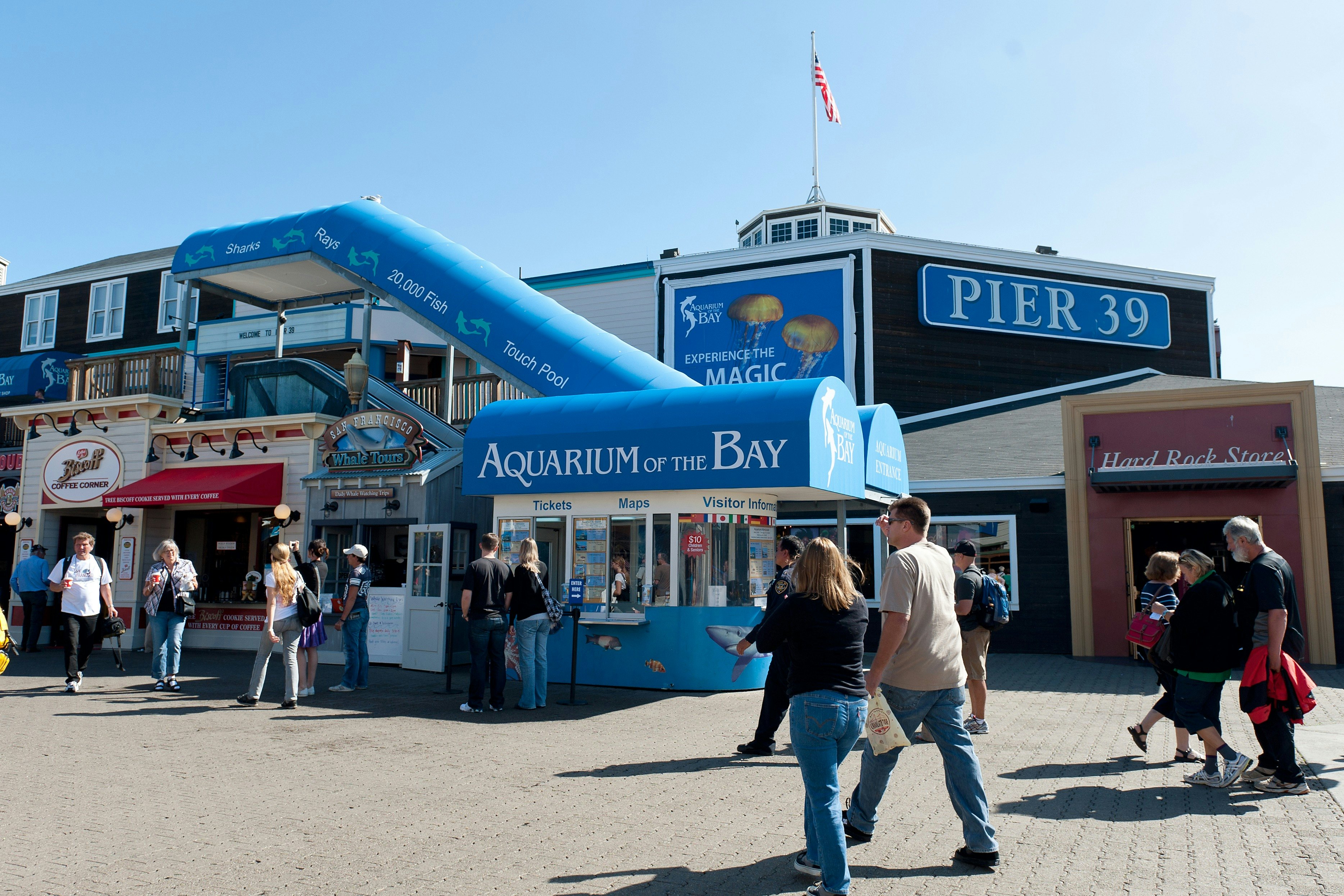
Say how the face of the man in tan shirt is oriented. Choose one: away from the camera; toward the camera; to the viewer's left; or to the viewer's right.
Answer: to the viewer's left

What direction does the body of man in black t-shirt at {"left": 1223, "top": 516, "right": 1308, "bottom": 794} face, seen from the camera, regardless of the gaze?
to the viewer's left

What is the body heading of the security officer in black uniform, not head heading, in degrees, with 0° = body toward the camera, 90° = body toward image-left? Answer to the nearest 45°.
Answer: approximately 90°

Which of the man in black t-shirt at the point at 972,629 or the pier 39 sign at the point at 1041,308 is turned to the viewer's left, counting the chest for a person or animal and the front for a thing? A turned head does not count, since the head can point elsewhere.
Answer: the man in black t-shirt

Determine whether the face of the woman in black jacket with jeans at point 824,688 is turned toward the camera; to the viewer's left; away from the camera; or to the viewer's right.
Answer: away from the camera

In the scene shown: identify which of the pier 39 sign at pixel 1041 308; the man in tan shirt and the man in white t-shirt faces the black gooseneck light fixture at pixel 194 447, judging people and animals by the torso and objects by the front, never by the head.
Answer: the man in tan shirt

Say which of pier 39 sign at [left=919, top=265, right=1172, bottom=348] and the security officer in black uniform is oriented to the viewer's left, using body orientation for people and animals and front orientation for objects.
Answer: the security officer in black uniform

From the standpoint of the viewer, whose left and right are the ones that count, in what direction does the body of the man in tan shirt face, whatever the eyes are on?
facing away from the viewer and to the left of the viewer

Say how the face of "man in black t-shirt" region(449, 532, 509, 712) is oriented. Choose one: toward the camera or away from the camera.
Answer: away from the camera

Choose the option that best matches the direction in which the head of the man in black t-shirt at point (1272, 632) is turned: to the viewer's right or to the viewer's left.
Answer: to the viewer's left
